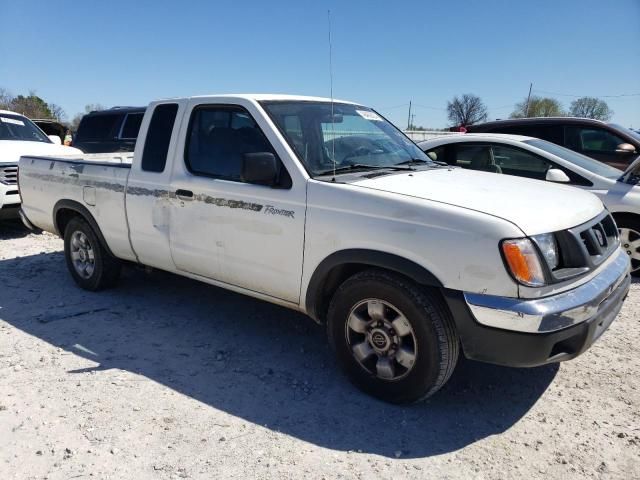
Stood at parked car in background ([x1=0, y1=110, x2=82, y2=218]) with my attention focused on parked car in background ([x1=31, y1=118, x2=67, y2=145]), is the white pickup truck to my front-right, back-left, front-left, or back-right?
back-right

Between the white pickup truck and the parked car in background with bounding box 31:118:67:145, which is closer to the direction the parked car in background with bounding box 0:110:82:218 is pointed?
the white pickup truck

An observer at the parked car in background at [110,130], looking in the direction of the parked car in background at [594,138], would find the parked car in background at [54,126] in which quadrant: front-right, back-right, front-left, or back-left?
back-left

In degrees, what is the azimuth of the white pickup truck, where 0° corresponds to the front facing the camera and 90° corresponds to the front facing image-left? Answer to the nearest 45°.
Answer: approximately 315°

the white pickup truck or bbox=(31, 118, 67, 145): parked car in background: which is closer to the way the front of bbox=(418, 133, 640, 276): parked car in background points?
the white pickup truck

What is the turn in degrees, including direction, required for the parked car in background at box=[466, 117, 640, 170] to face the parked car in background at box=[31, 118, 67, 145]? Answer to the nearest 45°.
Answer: approximately 135° to its right

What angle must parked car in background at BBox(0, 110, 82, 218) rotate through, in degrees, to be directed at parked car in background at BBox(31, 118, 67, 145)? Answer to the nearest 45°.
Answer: approximately 135° to its left

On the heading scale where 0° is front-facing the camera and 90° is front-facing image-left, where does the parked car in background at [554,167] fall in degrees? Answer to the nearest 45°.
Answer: approximately 315°

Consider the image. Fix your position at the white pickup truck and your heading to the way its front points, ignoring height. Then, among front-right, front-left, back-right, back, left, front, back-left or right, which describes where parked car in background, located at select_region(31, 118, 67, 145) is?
back

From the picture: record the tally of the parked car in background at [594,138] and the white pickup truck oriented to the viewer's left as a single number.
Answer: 0

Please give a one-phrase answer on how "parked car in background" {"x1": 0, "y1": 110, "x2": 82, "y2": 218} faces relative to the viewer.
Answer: facing the viewer and to the right of the viewer
